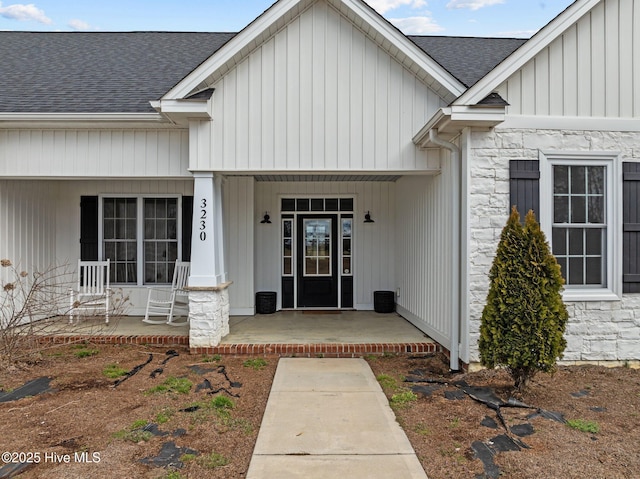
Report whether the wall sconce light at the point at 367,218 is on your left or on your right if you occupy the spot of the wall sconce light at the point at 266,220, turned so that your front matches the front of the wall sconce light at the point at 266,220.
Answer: on your left

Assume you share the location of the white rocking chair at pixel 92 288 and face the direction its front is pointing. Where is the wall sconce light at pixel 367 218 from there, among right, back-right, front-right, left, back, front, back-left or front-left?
left

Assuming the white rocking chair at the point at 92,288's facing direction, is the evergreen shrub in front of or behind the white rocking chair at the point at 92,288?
in front

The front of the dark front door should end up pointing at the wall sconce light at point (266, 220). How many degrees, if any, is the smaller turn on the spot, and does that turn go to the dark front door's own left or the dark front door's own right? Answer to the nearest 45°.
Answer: approximately 90° to the dark front door's own right

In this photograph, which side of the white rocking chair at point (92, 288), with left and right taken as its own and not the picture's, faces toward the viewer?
front

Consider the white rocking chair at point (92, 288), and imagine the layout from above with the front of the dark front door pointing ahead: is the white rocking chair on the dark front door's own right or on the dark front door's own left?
on the dark front door's own right

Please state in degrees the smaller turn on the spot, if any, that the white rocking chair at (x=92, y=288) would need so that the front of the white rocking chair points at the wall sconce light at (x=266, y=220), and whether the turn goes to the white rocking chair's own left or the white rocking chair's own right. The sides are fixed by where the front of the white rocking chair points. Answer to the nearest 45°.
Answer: approximately 90° to the white rocking chair's own left

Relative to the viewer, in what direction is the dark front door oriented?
toward the camera

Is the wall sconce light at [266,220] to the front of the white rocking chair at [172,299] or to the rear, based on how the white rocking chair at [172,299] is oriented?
to the rear

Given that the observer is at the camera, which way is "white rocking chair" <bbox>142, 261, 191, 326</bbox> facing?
facing the viewer and to the left of the viewer

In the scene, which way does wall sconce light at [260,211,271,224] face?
toward the camera

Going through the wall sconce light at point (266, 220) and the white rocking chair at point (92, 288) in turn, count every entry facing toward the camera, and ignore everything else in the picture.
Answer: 2
